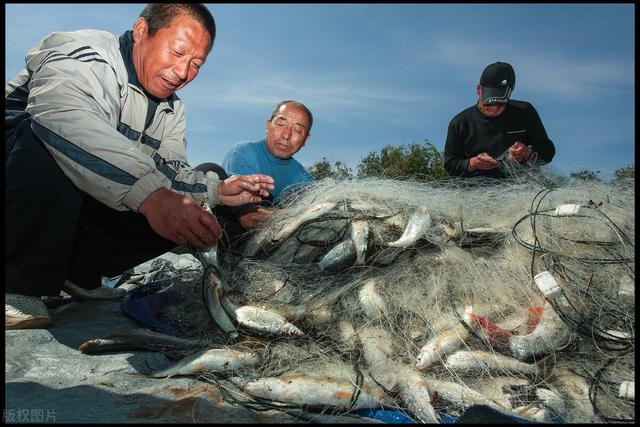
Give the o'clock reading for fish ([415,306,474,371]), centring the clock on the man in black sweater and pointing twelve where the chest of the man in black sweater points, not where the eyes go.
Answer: The fish is roughly at 12 o'clock from the man in black sweater.

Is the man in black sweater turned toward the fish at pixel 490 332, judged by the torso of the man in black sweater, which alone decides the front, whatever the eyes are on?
yes

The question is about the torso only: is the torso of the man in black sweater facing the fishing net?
yes

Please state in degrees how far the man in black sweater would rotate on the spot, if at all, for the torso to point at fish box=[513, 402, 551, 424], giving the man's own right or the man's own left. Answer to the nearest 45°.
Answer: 0° — they already face it

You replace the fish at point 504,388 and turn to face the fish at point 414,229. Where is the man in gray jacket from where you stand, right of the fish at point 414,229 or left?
left

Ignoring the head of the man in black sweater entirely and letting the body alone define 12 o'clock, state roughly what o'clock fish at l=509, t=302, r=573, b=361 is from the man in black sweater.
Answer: The fish is roughly at 12 o'clock from the man in black sweater.

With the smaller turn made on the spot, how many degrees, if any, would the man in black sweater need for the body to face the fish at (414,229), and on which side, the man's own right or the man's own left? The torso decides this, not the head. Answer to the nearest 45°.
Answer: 0° — they already face it

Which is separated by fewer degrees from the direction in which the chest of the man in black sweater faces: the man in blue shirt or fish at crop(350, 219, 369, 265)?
the fish

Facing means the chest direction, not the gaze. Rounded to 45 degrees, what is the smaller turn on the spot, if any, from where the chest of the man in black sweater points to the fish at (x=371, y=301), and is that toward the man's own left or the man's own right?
0° — they already face it

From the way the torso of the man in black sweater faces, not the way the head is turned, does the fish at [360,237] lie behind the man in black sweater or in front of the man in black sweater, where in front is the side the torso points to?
in front

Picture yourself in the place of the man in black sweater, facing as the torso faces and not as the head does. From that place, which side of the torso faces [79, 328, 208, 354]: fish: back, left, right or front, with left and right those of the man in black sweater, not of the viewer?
front

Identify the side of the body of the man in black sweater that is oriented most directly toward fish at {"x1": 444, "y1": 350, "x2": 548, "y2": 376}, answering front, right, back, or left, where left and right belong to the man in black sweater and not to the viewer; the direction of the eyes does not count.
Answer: front

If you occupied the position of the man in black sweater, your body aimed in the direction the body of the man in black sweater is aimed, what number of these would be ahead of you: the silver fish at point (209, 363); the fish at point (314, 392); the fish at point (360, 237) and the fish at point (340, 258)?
4

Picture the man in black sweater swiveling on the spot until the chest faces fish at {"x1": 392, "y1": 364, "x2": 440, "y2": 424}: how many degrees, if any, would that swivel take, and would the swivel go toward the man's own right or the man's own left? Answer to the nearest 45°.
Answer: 0° — they already face it

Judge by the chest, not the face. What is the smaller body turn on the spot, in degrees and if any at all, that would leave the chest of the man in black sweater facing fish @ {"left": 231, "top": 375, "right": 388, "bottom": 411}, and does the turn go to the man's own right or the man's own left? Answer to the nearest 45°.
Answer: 0° — they already face it

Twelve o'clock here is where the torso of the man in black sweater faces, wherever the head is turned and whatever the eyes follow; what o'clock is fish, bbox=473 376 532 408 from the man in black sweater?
The fish is roughly at 12 o'clock from the man in black sweater.

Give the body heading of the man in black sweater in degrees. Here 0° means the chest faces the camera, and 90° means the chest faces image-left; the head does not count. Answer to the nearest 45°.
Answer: approximately 0°
